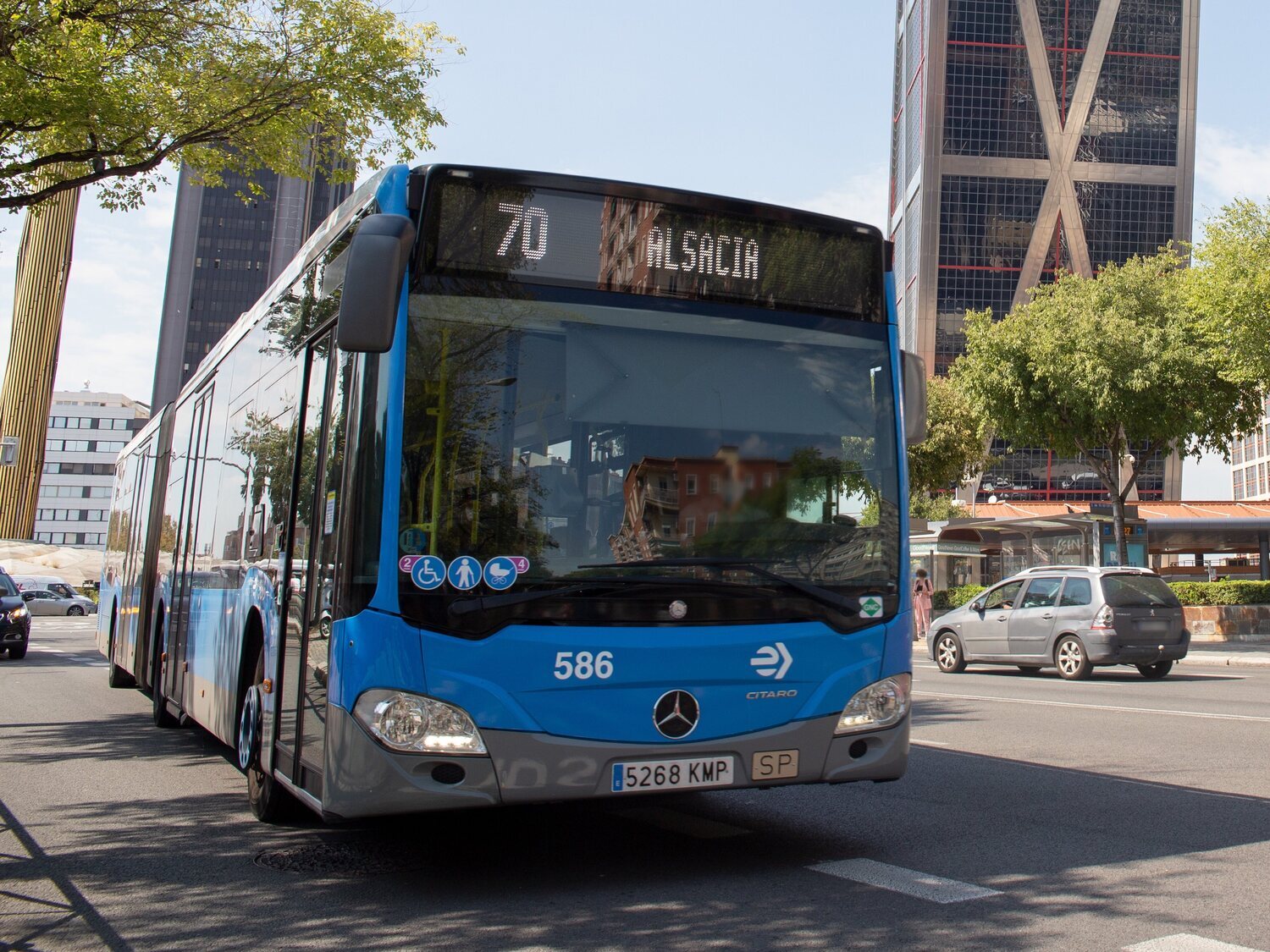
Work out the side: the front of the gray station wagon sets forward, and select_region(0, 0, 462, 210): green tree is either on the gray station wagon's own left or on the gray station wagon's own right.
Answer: on the gray station wagon's own left

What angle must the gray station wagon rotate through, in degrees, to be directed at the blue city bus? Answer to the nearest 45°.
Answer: approximately 135° to its left

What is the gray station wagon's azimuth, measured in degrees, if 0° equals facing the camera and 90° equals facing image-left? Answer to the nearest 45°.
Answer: approximately 135°

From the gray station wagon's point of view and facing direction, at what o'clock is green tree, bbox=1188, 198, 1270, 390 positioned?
The green tree is roughly at 2 o'clock from the gray station wagon.

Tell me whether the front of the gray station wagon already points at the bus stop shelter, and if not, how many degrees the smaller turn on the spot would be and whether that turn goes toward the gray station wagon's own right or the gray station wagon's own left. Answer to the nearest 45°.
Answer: approximately 45° to the gray station wagon's own right
